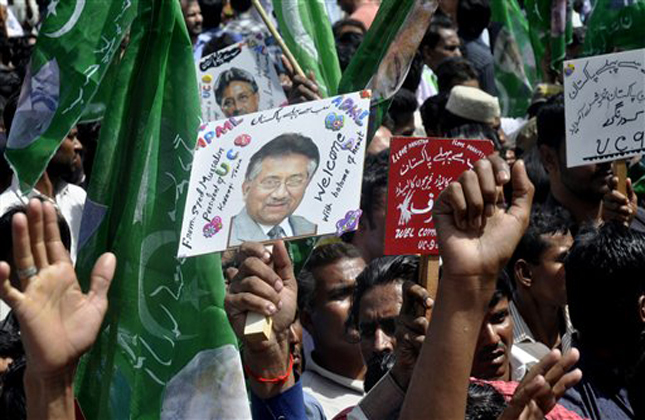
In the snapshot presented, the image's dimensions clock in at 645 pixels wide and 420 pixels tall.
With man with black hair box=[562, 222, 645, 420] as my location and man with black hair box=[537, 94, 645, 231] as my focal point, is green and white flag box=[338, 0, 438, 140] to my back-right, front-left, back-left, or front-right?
front-left

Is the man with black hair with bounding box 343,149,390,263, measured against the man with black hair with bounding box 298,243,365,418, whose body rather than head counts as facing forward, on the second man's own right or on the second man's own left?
on the second man's own left

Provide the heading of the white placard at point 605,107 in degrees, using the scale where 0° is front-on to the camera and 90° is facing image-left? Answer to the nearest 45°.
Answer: approximately 0°

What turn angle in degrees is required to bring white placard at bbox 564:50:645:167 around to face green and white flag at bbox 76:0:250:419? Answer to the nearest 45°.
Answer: approximately 45° to its right

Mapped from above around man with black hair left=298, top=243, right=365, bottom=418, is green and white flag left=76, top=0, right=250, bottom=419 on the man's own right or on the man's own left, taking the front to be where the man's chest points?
on the man's own right

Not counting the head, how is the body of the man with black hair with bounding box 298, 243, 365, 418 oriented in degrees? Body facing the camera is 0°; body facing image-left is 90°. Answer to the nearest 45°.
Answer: approximately 315°
